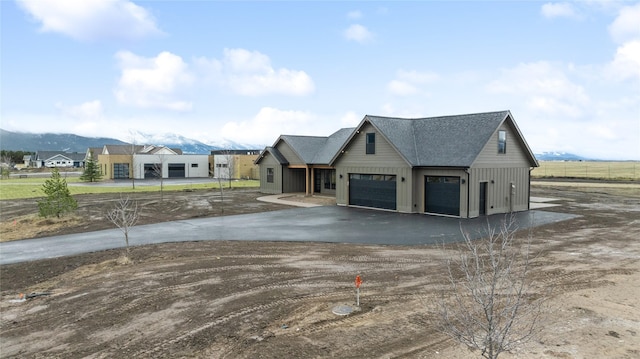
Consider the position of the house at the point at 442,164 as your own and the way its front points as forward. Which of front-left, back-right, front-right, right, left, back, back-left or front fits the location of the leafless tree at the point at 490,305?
front-left

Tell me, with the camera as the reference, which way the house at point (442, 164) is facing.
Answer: facing the viewer and to the left of the viewer

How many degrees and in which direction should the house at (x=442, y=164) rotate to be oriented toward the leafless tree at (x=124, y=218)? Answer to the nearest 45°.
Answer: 0° — it already faces it

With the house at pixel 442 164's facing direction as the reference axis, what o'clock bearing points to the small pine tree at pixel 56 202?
The small pine tree is roughly at 1 o'clock from the house.

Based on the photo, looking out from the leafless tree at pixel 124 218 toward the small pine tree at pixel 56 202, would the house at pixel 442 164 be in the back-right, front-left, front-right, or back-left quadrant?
front-right

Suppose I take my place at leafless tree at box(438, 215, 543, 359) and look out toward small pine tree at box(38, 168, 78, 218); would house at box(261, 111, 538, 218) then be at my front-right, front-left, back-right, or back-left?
front-right

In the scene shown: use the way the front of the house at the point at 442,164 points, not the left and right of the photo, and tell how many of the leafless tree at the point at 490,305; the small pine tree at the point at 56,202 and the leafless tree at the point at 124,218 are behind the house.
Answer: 0

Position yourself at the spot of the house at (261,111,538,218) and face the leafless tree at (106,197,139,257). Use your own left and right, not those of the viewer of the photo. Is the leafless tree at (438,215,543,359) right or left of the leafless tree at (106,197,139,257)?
left
